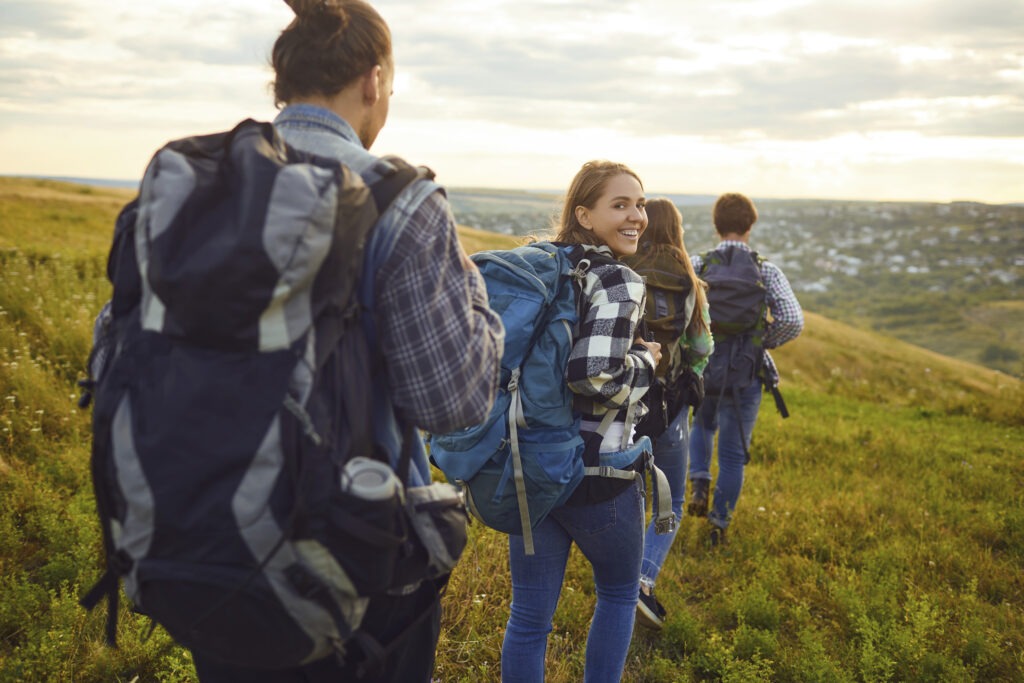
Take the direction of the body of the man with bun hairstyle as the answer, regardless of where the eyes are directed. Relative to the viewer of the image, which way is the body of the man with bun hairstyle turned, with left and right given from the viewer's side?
facing away from the viewer and to the right of the viewer

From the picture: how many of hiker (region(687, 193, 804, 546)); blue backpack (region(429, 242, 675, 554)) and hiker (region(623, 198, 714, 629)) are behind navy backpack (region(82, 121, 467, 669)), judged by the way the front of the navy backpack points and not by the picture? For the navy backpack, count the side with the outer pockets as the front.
3

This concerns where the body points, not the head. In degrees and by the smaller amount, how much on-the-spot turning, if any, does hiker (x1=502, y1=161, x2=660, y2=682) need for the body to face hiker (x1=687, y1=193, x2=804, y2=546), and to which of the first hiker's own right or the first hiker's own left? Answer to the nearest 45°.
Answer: approximately 45° to the first hiker's own left

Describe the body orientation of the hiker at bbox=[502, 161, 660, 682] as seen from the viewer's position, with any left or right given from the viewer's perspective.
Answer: facing away from the viewer and to the right of the viewer

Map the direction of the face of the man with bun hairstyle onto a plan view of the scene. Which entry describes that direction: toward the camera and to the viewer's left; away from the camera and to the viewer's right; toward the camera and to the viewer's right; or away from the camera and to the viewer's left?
away from the camera and to the viewer's right

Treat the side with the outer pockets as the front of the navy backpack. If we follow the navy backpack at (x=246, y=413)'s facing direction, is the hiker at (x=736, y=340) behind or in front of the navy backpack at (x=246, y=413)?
behind
